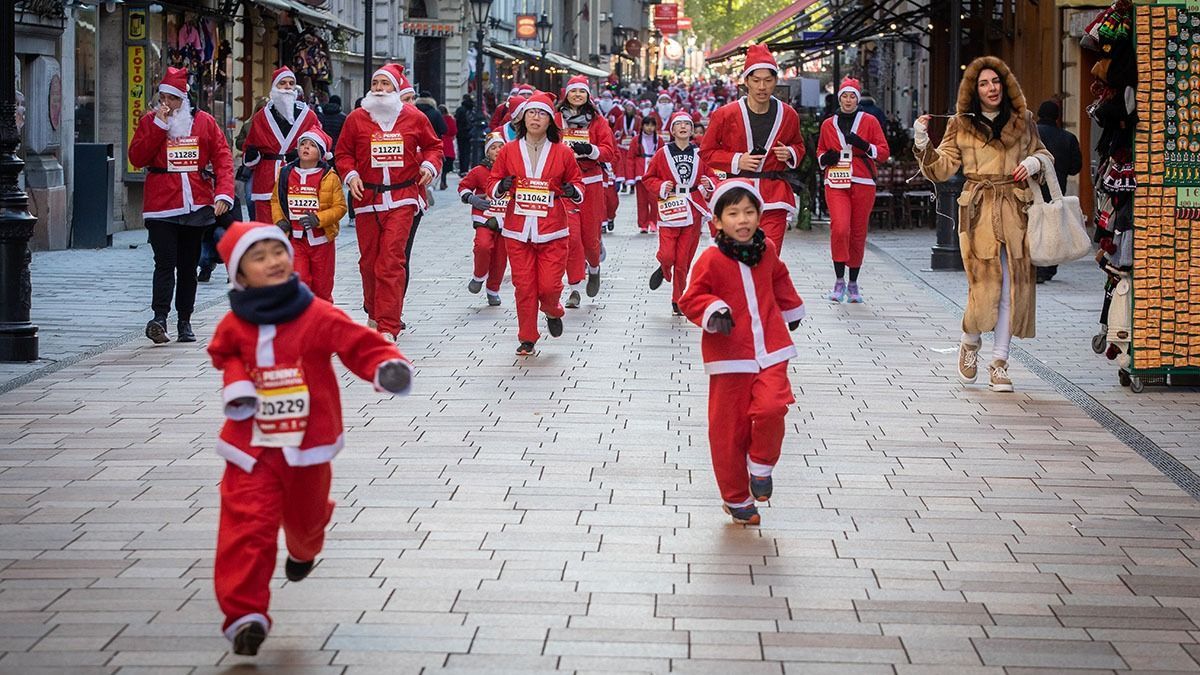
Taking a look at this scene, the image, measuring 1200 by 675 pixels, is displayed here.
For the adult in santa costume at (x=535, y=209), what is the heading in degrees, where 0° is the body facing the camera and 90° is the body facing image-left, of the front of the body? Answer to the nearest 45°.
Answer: approximately 0°

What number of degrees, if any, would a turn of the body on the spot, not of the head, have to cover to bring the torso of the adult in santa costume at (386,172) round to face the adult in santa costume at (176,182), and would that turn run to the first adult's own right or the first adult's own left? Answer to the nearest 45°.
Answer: approximately 90° to the first adult's own right

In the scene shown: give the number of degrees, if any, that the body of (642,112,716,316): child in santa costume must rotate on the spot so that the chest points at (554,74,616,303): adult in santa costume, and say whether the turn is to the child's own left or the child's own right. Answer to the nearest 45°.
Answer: approximately 135° to the child's own right

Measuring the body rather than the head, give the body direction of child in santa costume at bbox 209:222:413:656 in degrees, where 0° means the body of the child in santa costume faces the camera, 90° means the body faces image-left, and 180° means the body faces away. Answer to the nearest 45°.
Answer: approximately 0°
